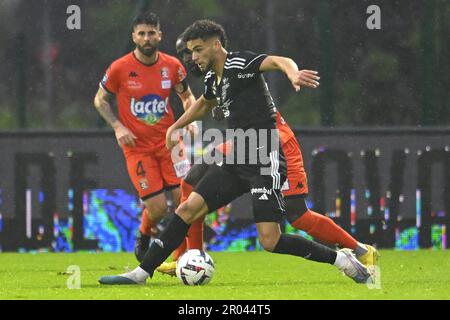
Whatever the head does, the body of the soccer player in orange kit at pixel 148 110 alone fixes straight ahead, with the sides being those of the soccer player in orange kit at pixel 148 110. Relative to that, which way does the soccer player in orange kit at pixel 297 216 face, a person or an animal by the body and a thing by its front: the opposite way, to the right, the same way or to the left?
to the right

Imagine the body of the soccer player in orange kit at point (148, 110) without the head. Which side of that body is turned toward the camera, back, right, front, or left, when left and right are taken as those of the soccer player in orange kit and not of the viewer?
front

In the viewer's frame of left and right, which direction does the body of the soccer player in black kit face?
facing the viewer and to the left of the viewer

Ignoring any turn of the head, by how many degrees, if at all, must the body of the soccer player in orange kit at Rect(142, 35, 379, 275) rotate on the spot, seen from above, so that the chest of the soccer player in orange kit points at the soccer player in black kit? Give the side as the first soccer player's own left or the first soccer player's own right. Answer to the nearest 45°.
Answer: approximately 45° to the first soccer player's own left

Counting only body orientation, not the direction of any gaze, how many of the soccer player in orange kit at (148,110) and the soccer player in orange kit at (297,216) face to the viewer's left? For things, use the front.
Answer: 1

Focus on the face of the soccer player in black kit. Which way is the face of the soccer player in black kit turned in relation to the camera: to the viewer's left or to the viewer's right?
to the viewer's left

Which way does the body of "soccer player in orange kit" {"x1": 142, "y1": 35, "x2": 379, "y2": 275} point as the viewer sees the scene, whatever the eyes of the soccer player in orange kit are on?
to the viewer's left

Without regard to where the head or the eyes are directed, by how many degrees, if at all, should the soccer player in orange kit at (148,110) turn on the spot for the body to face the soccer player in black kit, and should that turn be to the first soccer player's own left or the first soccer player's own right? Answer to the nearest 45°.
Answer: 0° — they already face them

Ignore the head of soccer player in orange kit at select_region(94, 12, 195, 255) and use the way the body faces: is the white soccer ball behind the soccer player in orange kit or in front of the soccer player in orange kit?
in front
